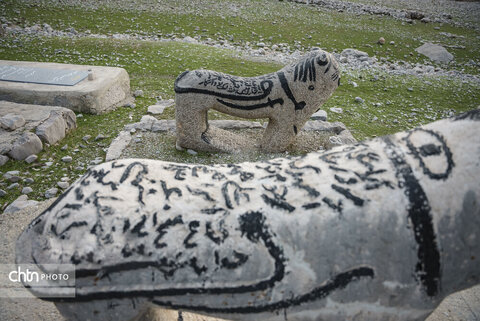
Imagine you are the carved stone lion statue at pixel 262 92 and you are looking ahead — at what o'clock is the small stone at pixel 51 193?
The small stone is roughly at 5 o'clock from the carved stone lion statue.

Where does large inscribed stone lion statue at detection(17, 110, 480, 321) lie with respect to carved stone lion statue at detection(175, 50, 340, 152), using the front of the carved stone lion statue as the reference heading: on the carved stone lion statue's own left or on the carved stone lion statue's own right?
on the carved stone lion statue's own right

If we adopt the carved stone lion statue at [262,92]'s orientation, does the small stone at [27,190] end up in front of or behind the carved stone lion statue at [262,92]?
behind

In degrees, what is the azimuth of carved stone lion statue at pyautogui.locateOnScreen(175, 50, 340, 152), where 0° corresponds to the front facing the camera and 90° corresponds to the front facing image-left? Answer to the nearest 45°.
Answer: approximately 270°

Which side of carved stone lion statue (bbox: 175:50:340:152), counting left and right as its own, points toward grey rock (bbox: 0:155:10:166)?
back

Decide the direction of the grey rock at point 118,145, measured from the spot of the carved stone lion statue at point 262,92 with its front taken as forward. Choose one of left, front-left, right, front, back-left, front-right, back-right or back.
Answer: back

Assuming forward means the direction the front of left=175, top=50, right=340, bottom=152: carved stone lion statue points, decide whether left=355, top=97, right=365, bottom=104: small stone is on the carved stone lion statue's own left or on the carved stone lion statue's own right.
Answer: on the carved stone lion statue's own left

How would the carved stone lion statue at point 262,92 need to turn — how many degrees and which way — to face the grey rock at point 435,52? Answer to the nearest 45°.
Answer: approximately 45° to its left

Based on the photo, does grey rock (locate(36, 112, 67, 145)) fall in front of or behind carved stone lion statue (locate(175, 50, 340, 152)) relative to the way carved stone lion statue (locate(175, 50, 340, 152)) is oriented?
behind

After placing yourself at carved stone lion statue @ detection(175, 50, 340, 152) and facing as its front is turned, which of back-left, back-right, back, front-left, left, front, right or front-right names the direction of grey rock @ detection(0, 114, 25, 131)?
back
